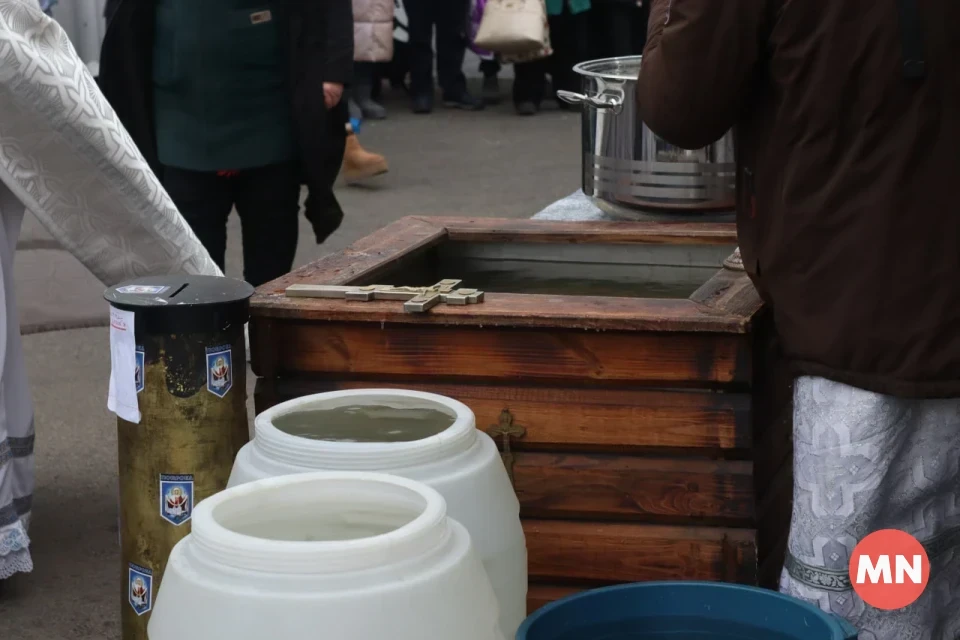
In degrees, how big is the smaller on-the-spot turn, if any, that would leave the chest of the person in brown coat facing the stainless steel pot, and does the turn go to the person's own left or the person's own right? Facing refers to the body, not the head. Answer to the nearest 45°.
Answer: approximately 45° to the person's own left

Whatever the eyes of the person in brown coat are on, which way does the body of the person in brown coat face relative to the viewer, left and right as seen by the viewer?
facing away from the viewer and to the left of the viewer

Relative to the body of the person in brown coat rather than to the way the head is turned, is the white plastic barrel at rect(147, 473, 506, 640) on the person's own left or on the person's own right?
on the person's own left
